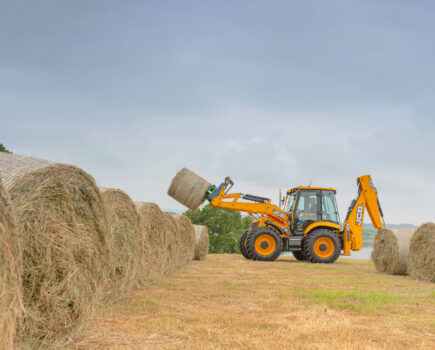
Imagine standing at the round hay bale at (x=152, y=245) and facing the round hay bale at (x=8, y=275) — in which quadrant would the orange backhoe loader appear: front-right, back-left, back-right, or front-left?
back-left

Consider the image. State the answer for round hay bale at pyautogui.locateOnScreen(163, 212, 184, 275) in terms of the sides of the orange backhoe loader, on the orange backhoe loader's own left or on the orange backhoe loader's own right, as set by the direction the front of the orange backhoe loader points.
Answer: on the orange backhoe loader's own left

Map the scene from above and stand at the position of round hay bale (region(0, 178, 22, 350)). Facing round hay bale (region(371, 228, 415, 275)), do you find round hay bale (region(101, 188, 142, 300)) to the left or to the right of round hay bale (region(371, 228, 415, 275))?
left

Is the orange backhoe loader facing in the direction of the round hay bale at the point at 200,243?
yes

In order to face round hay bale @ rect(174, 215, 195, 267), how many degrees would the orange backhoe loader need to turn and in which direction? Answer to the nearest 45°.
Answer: approximately 45° to its left

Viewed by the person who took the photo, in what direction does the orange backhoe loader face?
facing to the left of the viewer

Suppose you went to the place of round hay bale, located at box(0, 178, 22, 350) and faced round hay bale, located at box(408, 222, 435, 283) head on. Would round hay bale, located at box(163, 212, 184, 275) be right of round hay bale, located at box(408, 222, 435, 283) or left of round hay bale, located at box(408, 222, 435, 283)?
left

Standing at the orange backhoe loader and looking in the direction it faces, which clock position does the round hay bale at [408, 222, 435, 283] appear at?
The round hay bale is roughly at 8 o'clock from the orange backhoe loader.

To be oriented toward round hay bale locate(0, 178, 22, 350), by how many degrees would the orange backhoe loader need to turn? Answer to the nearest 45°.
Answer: approximately 90° to its left

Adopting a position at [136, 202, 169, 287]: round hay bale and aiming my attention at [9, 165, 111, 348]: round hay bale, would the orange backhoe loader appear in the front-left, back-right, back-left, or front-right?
back-left

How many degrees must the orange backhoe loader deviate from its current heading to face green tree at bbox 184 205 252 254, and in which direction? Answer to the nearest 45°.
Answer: approximately 90° to its right
